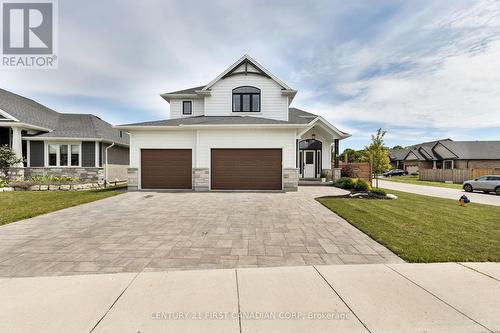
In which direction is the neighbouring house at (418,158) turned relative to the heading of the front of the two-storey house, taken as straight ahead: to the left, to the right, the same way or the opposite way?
to the right

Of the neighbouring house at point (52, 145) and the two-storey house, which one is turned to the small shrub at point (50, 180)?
the neighbouring house

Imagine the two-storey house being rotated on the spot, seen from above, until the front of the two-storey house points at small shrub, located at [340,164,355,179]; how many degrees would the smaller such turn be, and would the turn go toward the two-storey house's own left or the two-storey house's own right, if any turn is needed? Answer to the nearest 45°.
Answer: approximately 90° to the two-storey house's own left

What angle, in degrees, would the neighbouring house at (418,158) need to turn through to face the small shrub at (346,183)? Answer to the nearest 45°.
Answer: approximately 45° to its left

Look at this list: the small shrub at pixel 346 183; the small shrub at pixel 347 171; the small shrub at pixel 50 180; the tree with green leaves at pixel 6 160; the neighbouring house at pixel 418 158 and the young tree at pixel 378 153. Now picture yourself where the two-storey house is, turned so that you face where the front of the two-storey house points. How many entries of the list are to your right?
2

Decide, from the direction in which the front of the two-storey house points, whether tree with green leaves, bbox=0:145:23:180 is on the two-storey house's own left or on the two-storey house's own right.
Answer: on the two-storey house's own right

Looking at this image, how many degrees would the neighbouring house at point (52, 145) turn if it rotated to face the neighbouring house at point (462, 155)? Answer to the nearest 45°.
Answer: approximately 90° to its left

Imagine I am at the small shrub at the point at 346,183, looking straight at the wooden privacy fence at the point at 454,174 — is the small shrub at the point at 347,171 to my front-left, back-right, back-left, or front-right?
front-left

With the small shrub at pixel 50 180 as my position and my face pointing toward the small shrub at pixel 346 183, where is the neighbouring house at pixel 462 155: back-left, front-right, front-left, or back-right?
front-left

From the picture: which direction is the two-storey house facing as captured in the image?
toward the camera

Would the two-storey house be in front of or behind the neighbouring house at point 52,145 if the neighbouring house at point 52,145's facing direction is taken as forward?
in front

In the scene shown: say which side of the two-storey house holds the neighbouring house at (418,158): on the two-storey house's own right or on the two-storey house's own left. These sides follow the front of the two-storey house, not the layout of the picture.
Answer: on the two-storey house's own left

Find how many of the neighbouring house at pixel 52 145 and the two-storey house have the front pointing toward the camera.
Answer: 2

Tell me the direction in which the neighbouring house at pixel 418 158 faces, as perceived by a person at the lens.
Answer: facing the viewer and to the left of the viewer
